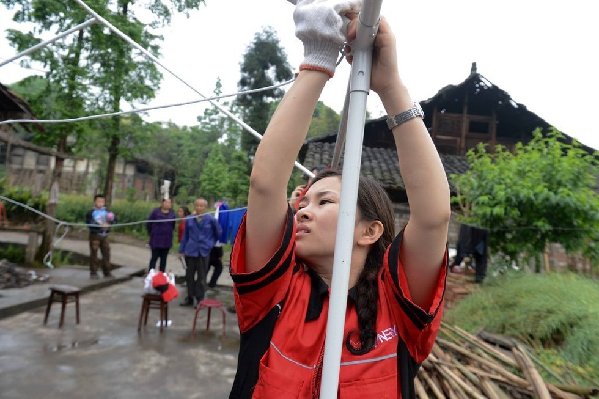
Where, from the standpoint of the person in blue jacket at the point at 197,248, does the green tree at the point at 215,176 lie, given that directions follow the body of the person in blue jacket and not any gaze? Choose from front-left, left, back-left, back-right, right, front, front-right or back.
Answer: back

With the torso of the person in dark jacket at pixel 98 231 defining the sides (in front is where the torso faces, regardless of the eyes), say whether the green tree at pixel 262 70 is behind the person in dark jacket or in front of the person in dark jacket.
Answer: behind

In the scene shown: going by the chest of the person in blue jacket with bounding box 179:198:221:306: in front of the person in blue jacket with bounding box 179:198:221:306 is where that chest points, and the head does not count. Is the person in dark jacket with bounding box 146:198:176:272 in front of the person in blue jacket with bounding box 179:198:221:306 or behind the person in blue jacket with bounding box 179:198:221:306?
behind

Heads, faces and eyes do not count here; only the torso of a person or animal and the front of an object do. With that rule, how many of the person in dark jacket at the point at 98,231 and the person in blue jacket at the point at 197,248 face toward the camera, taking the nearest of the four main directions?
2

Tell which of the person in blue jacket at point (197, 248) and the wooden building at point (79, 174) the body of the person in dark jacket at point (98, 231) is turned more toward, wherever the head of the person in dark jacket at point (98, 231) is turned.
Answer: the person in blue jacket

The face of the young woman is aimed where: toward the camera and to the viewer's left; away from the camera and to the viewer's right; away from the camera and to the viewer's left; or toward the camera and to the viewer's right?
toward the camera and to the viewer's left

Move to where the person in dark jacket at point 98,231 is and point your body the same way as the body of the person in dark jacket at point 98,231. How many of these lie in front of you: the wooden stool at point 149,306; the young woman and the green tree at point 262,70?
2

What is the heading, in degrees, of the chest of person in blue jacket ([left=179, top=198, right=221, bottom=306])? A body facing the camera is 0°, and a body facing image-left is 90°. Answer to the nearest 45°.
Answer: approximately 0°

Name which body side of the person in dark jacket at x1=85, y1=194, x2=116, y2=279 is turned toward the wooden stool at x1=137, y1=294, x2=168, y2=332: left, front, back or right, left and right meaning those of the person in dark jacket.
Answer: front

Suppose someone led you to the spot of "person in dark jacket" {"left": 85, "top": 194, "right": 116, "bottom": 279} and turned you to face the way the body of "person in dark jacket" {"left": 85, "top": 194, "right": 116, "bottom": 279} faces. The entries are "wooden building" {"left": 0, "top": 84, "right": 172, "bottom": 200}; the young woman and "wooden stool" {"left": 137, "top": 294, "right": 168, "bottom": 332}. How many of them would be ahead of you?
2

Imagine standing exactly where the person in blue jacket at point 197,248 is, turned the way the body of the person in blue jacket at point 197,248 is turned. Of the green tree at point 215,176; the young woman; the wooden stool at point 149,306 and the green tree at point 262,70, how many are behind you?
2

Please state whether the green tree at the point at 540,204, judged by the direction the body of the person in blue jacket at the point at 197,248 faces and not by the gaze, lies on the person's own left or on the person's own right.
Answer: on the person's own left

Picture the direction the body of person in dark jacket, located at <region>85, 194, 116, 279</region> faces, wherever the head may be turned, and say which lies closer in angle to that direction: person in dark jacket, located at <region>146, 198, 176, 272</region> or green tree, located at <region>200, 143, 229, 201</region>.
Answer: the person in dark jacket

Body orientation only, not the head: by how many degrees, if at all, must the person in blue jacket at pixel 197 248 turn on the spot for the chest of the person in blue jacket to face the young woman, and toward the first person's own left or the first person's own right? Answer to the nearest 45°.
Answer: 0° — they already face them

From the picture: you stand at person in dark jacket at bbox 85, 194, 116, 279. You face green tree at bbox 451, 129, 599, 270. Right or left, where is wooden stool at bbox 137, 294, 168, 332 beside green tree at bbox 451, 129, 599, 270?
right
